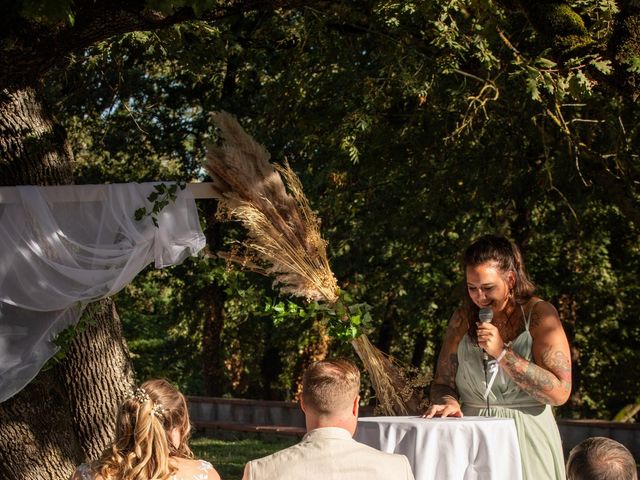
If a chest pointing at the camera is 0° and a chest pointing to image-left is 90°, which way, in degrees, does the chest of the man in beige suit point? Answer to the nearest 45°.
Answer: approximately 180°

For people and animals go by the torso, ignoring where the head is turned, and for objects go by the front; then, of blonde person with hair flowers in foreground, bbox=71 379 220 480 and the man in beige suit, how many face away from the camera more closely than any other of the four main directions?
2

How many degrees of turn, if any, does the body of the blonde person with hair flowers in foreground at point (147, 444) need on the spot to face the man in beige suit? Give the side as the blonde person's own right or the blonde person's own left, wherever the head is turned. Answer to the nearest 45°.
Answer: approximately 135° to the blonde person's own right

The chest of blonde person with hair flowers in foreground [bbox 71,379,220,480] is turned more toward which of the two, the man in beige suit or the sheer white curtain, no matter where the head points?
the sheer white curtain

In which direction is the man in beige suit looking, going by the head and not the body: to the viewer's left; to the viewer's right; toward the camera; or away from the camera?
away from the camera

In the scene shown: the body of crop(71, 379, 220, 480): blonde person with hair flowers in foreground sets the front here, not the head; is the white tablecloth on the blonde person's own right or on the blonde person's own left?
on the blonde person's own right

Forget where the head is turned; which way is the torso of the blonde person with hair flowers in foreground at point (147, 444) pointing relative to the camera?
away from the camera

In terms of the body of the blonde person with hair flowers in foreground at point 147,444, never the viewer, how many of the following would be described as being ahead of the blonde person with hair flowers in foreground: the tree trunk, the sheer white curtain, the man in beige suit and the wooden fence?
3

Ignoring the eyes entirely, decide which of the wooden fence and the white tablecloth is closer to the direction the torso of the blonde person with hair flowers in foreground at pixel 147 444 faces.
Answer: the wooden fence

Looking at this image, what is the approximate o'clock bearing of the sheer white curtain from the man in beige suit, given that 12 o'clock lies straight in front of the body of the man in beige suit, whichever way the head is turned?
The sheer white curtain is roughly at 11 o'clock from the man in beige suit.
